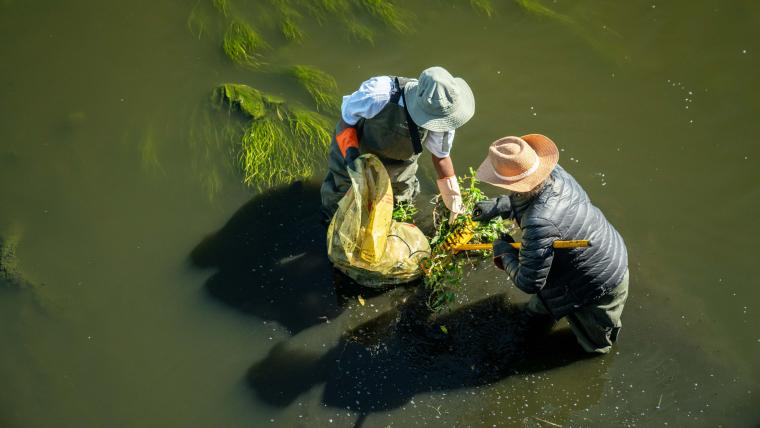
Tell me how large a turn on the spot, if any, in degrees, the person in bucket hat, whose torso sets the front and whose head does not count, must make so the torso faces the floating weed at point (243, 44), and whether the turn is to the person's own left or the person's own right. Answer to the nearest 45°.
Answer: approximately 180°

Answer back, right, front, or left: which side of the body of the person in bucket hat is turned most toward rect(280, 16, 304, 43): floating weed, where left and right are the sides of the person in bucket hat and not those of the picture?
back

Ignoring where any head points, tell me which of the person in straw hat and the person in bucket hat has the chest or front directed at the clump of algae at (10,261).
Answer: the person in straw hat

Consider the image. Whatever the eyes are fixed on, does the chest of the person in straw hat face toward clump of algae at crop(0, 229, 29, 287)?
yes

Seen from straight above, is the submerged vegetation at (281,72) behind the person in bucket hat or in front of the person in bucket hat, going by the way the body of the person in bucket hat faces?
behind

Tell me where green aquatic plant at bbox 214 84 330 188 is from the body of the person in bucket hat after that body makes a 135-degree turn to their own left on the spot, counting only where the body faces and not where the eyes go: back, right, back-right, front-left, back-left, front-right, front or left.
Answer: front-left

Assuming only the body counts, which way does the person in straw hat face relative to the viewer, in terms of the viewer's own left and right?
facing to the left of the viewer

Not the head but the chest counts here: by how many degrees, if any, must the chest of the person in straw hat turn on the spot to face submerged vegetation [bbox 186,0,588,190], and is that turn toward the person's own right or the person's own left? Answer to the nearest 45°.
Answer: approximately 45° to the person's own right

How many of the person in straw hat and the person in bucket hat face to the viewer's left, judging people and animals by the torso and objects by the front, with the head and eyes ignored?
1

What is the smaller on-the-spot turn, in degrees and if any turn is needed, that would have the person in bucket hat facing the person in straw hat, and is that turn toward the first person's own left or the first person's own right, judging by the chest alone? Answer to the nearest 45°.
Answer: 0° — they already face them
